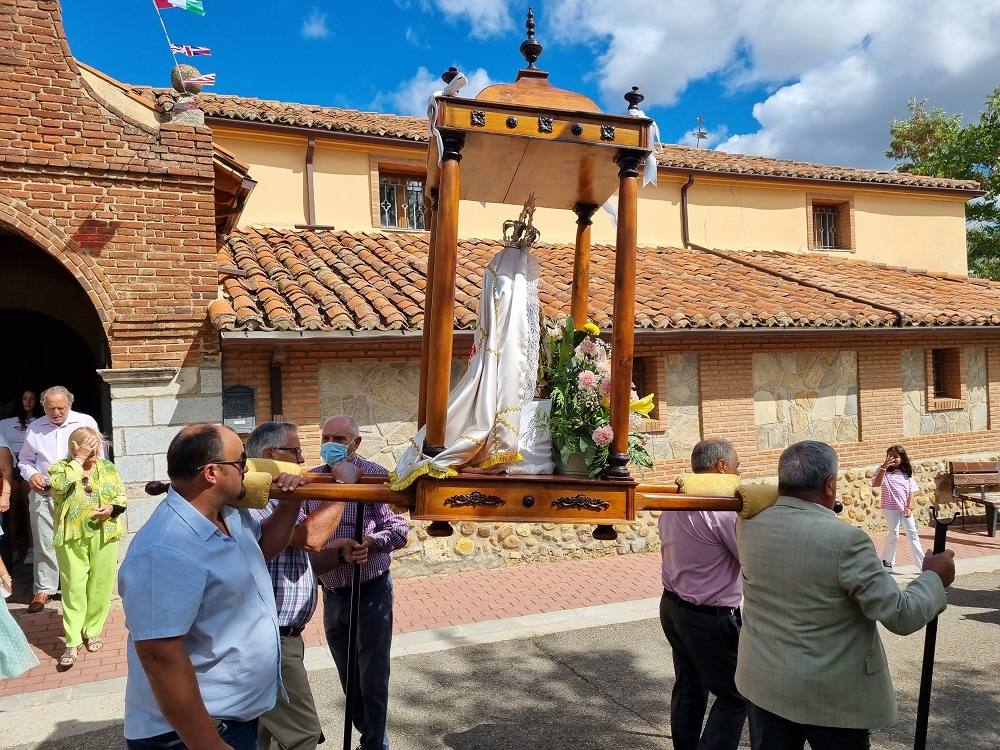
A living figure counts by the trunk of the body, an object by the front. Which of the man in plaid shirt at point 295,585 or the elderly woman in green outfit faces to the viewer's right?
the man in plaid shirt

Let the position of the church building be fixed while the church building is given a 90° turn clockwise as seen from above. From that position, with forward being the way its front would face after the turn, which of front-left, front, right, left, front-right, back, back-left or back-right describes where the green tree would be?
back-right

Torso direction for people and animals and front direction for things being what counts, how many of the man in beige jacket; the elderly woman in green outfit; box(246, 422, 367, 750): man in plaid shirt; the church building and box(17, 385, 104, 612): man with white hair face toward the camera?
3

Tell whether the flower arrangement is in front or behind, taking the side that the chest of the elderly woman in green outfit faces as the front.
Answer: in front

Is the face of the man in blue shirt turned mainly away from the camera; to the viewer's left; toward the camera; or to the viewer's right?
to the viewer's right

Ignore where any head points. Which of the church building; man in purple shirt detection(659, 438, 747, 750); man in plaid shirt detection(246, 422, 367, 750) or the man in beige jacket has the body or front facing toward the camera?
the church building

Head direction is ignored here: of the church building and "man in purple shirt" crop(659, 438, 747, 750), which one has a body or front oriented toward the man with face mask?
the church building

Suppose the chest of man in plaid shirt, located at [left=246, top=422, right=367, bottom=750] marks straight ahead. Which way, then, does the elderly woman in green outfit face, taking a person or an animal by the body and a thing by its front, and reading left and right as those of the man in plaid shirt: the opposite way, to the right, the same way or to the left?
to the right

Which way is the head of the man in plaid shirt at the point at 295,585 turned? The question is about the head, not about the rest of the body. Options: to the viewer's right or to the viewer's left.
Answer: to the viewer's right

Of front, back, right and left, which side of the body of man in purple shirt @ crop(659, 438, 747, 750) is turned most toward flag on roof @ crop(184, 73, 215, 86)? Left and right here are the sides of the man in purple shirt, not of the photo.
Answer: left

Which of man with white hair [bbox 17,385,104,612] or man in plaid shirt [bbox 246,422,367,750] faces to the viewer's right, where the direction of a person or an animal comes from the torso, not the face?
the man in plaid shirt

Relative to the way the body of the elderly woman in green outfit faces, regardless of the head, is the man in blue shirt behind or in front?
in front

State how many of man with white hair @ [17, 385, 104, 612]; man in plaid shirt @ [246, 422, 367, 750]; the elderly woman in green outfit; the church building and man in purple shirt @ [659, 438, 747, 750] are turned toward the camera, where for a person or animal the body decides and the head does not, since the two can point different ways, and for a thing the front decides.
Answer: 3

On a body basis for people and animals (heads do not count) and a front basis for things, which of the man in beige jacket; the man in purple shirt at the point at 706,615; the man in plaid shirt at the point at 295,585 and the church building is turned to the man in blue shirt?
the church building
